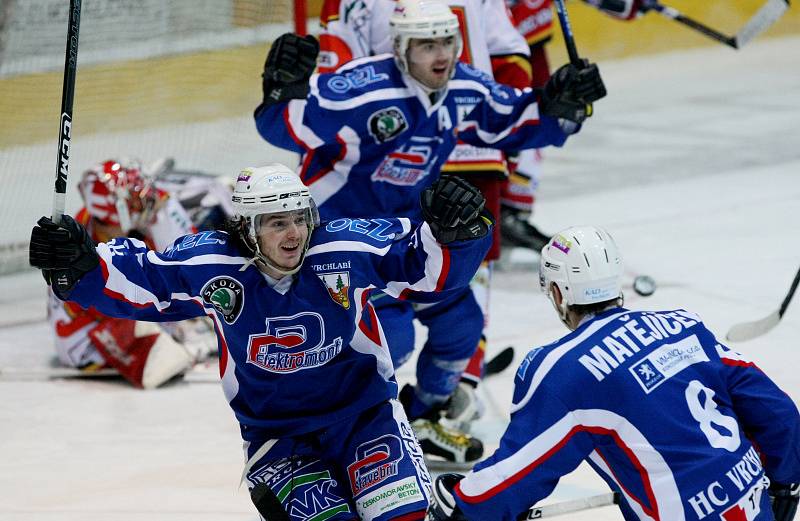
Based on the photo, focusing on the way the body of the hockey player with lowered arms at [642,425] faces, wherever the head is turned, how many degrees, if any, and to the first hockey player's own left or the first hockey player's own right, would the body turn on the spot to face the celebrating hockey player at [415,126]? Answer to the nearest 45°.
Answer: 0° — they already face them

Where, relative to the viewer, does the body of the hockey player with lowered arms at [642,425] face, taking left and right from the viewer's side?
facing away from the viewer and to the left of the viewer

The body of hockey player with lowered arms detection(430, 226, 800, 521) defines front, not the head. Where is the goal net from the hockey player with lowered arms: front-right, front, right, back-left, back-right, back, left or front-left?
front

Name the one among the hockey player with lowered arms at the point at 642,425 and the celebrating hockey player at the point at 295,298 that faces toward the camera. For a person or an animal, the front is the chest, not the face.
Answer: the celebrating hockey player at the point at 295,298

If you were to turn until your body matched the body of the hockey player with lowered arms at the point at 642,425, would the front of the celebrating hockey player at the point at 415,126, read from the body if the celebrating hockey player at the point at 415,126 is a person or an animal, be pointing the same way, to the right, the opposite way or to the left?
the opposite way

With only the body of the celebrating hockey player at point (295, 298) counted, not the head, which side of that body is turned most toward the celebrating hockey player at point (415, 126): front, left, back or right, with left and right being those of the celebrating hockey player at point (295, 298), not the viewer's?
back

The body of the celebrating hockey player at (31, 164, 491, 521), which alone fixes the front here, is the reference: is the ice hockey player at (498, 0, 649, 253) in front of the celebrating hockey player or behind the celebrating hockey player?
behind

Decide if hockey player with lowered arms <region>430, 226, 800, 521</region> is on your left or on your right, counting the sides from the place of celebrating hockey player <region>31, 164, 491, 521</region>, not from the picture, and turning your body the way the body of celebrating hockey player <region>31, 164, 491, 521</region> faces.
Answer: on your left

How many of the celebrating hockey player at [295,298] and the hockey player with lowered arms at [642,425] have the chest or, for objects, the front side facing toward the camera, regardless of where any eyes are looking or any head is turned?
1

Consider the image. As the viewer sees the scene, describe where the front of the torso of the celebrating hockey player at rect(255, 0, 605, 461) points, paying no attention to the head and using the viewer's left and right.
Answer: facing the viewer and to the right of the viewer

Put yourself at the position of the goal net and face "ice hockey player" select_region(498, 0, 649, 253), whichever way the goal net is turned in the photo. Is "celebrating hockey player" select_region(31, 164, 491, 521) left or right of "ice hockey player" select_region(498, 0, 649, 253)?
right

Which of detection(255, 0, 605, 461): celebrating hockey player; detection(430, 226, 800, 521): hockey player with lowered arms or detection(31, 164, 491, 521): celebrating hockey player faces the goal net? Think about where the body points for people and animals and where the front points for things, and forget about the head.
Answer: detection(430, 226, 800, 521): hockey player with lowered arms

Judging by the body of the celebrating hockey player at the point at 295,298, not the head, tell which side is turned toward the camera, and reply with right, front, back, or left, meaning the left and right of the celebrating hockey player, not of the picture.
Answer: front
